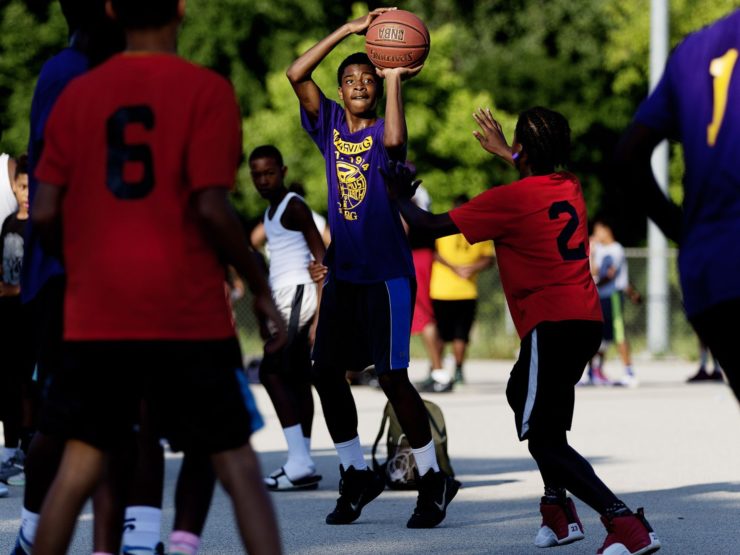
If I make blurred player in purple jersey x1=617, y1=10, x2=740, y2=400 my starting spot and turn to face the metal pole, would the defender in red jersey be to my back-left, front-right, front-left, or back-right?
front-left

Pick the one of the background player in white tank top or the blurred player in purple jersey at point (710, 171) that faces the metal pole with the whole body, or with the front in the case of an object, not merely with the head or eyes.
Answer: the blurred player in purple jersey

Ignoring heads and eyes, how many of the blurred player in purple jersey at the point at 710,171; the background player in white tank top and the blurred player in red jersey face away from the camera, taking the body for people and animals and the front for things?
2

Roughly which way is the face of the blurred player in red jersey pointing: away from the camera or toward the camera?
away from the camera

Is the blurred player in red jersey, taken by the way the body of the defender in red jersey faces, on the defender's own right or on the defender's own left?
on the defender's own left

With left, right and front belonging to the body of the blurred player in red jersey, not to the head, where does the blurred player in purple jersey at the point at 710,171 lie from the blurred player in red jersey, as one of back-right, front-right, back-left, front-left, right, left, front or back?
right

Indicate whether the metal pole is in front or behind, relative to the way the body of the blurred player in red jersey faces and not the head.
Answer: in front

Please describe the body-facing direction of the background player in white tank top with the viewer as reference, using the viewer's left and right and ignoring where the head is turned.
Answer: facing the viewer and to the left of the viewer

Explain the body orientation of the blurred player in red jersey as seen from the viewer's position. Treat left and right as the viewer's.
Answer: facing away from the viewer

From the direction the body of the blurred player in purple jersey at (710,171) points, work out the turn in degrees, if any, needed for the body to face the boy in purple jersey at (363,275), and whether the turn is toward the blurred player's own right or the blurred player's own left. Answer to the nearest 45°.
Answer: approximately 45° to the blurred player's own left

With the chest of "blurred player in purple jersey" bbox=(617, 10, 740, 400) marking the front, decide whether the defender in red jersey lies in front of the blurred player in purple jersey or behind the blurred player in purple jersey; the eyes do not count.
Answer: in front

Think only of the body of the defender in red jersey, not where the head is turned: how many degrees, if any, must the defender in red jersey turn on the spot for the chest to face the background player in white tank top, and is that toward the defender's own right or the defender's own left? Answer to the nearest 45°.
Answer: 0° — they already face them

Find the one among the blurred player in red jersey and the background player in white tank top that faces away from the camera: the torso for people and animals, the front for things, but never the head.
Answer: the blurred player in red jersey

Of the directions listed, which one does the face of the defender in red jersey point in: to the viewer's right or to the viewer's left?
to the viewer's left

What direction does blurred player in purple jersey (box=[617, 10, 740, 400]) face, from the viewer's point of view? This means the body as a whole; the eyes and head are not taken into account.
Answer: away from the camera

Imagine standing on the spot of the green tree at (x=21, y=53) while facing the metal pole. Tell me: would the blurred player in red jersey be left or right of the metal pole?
right

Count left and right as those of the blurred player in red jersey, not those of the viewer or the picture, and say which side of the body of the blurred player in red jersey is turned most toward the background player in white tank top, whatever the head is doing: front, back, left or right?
front
